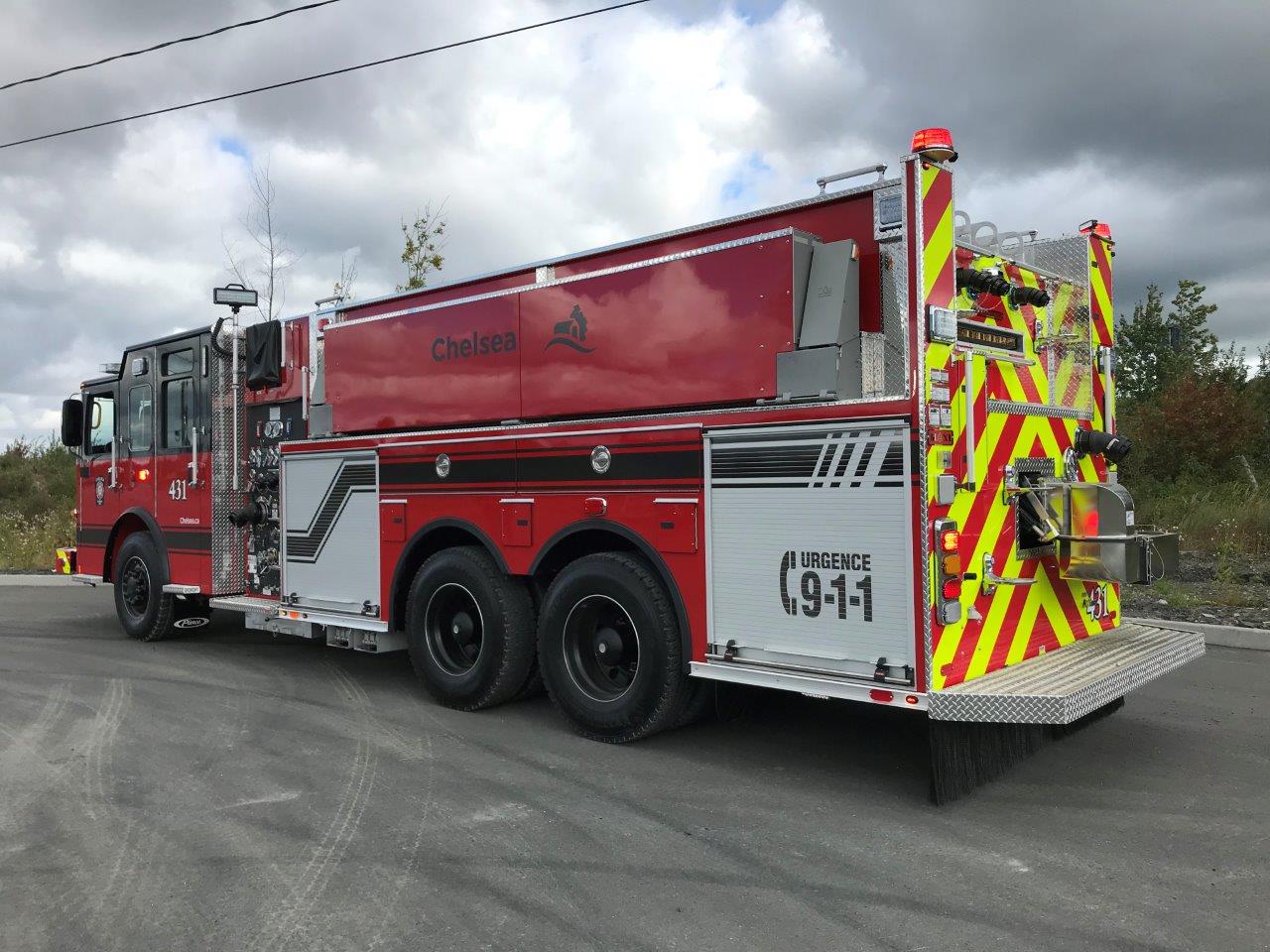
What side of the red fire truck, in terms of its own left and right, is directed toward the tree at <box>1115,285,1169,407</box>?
right

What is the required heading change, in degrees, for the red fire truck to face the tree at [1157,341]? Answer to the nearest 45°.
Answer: approximately 90° to its right

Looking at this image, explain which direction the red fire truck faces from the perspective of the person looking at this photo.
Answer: facing away from the viewer and to the left of the viewer
